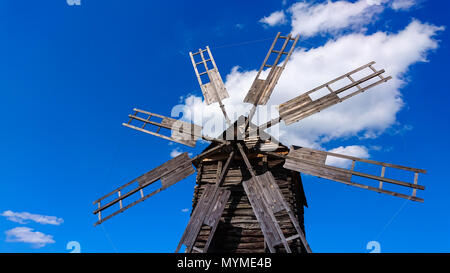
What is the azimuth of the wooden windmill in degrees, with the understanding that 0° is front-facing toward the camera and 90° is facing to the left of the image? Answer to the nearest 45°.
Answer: approximately 0°
